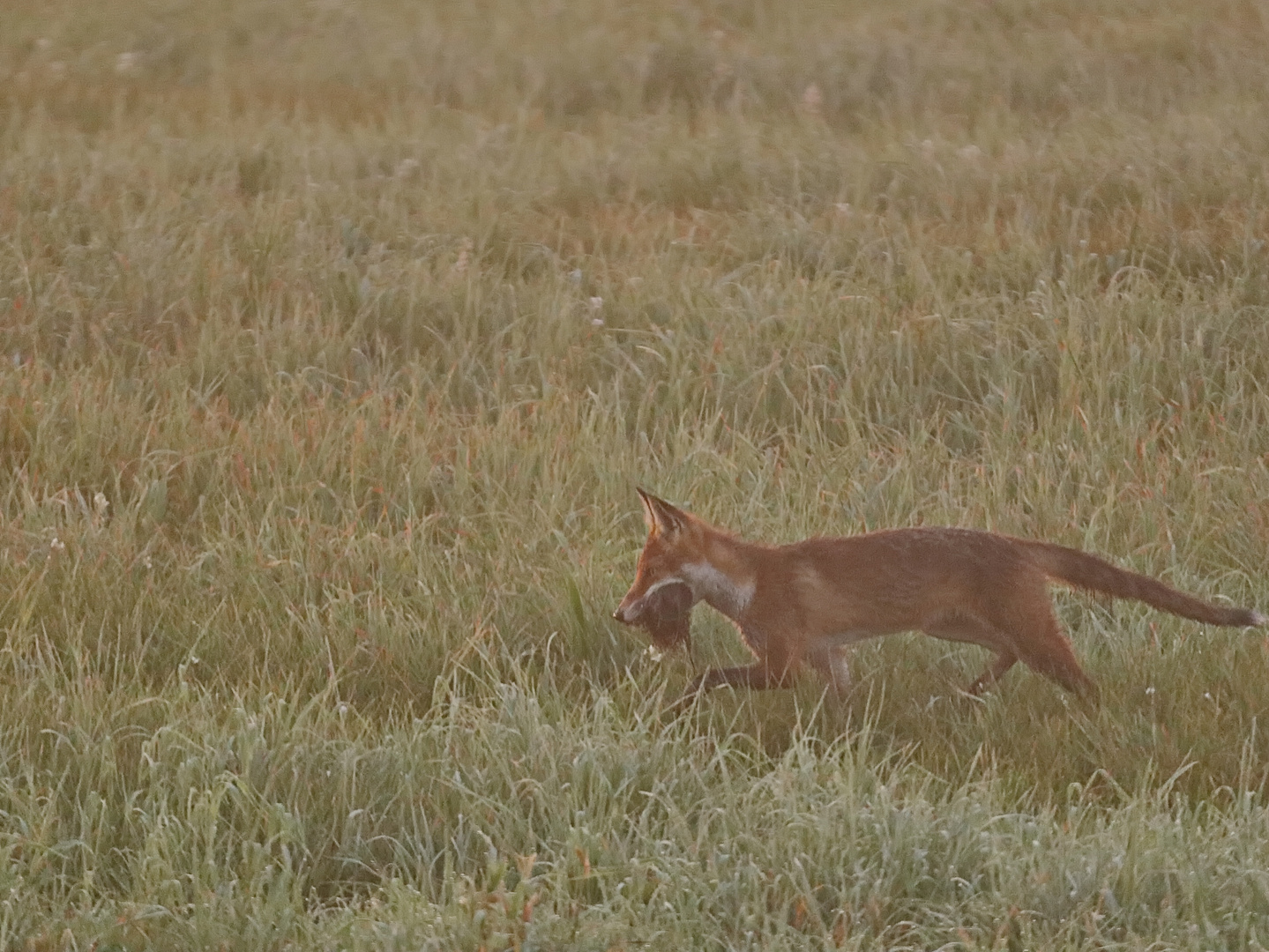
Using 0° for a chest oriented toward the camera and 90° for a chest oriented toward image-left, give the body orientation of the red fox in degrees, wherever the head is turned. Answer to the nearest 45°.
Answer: approximately 90°
